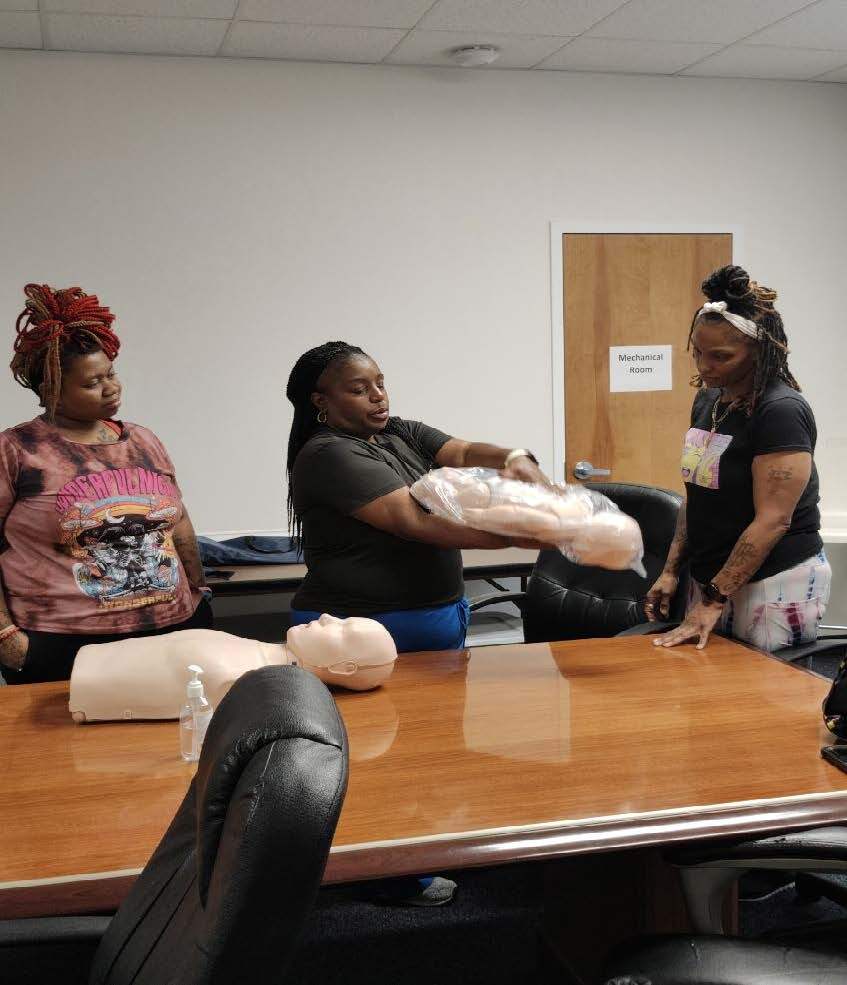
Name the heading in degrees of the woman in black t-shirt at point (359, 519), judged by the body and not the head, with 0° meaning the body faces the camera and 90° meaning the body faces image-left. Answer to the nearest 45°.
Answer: approximately 315°

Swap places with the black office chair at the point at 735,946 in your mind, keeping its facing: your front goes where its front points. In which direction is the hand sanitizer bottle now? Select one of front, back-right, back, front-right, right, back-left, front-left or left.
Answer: front

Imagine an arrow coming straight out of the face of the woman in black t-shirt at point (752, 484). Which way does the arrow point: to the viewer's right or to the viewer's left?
to the viewer's left

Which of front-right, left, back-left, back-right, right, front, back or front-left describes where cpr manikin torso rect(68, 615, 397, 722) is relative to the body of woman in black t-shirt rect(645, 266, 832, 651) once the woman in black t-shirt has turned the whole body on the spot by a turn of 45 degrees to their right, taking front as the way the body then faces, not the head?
front-left

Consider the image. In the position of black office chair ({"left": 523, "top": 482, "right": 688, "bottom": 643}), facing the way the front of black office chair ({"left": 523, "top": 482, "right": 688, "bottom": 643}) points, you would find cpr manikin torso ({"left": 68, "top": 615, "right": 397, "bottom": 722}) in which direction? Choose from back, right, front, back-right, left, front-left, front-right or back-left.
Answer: front

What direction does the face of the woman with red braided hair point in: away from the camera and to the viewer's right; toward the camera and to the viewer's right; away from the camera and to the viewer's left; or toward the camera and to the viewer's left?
toward the camera and to the viewer's right

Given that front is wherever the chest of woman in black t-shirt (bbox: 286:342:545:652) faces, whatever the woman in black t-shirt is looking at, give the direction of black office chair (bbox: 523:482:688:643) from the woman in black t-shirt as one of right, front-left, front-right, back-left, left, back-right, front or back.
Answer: left

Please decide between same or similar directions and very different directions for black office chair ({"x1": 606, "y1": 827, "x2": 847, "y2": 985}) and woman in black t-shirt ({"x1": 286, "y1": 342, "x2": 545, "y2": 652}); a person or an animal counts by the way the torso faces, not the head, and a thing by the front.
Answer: very different directions

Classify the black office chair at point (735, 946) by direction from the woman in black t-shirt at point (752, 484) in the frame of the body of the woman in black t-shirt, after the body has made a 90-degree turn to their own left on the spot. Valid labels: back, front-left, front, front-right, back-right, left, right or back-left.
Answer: front-right

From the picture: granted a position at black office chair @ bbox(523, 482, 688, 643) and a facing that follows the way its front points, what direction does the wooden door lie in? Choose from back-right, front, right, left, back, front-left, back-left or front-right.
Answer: back-right

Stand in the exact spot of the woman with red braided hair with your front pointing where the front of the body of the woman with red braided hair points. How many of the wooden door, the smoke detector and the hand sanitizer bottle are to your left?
2

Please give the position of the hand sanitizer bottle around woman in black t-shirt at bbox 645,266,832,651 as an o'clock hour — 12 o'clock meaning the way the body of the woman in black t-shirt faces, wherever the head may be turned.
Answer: The hand sanitizer bottle is roughly at 12 o'clock from the woman in black t-shirt.

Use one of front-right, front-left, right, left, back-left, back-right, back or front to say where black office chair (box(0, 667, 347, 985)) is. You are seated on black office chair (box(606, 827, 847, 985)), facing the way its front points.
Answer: front-left

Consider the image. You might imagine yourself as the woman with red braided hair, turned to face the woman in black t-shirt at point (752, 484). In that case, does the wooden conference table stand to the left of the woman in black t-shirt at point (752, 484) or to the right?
right

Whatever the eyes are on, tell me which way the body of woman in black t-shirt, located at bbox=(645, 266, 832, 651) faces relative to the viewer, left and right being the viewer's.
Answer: facing the viewer and to the left of the viewer

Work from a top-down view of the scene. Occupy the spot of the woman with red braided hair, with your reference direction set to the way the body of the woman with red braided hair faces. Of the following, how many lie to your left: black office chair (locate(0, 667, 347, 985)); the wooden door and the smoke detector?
2

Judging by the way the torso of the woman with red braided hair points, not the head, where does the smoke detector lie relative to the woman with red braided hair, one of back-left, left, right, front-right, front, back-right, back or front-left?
left
